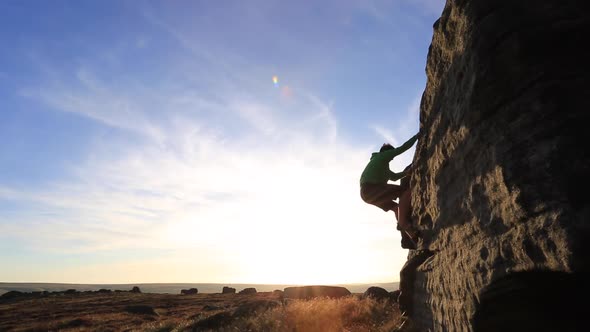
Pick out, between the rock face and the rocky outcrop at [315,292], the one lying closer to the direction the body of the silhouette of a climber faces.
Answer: the rock face

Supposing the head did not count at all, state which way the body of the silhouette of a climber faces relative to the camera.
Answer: to the viewer's right

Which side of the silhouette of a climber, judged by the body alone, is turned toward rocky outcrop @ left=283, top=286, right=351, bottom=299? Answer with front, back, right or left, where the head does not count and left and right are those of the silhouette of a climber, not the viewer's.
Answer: left
